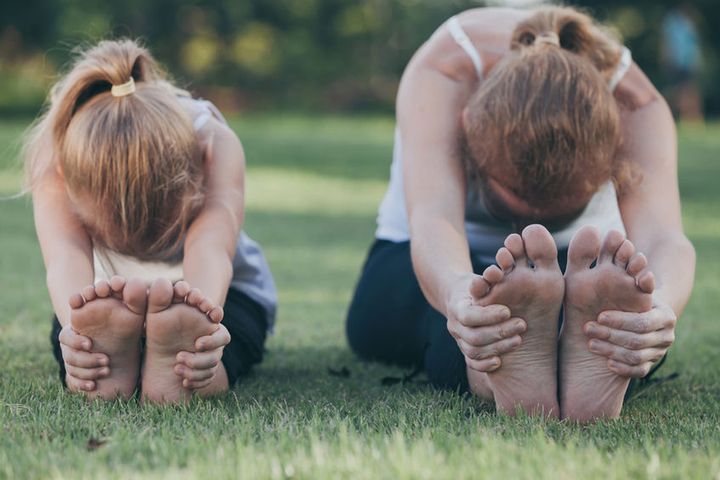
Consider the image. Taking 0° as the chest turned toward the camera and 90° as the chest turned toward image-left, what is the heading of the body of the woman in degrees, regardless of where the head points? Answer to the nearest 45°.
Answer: approximately 0°

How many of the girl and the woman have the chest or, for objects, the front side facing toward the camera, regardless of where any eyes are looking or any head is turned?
2

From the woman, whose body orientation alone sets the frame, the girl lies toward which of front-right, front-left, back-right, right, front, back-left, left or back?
right

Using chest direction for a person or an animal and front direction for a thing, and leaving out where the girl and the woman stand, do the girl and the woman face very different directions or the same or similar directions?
same or similar directions

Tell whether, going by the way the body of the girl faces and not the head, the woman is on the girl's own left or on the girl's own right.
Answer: on the girl's own left

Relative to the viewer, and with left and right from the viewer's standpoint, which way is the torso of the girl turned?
facing the viewer

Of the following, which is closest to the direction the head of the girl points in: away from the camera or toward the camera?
toward the camera

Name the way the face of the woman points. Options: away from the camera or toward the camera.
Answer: toward the camera
